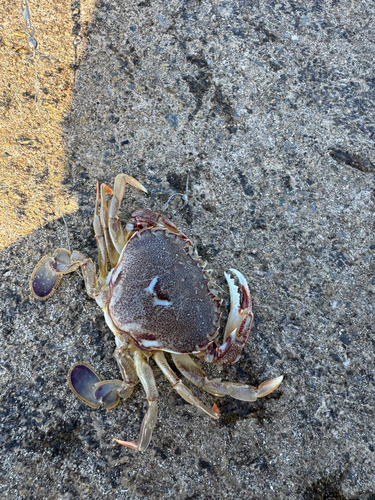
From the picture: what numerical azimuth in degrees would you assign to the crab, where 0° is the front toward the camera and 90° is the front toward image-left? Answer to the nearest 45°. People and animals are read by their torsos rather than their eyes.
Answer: approximately 225°
